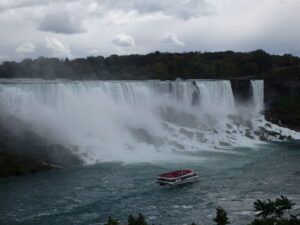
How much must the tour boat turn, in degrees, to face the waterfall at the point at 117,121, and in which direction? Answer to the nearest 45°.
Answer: approximately 45° to its left
